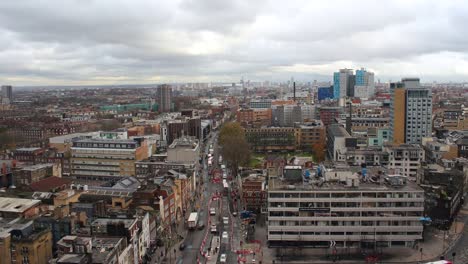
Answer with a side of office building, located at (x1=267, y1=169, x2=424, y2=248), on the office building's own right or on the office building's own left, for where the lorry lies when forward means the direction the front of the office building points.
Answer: on the office building's own right

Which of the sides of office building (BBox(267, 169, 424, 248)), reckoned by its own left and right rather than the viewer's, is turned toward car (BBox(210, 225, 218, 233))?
right

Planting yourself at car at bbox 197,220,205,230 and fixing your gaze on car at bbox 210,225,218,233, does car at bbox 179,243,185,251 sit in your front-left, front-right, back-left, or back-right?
front-right

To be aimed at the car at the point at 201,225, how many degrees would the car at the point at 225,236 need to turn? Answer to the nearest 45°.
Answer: approximately 135° to its right

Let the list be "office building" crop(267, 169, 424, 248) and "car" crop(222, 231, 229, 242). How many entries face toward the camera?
2

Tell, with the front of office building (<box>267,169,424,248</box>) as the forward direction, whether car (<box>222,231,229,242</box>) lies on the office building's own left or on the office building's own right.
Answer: on the office building's own right

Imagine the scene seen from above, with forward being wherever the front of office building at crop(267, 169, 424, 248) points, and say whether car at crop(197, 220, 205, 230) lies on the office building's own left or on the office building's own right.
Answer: on the office building's own right

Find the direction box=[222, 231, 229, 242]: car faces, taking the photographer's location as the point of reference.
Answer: facing the viewer

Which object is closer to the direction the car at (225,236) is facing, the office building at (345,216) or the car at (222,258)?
the car

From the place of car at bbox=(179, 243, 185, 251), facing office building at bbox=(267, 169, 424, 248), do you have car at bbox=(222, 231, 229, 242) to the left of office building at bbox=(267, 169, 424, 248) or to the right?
left

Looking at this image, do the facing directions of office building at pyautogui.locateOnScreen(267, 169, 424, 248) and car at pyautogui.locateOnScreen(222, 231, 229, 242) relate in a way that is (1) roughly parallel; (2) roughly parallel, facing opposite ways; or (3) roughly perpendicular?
roughly parallel

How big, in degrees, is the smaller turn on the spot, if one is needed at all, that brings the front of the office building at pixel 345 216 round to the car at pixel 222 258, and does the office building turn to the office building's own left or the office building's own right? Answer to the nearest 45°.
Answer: approximately 45° to the office building's own right

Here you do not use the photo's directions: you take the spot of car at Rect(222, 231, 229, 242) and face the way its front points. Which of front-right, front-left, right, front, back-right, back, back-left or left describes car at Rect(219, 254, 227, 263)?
front
